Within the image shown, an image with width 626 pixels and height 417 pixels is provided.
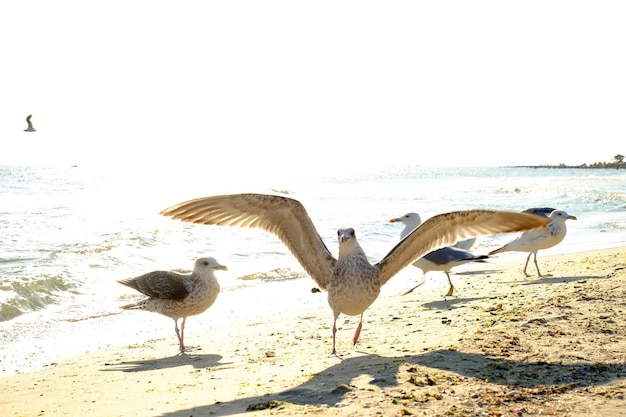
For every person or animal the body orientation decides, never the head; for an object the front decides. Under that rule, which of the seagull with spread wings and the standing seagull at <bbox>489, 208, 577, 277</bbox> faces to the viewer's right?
the standing seagull

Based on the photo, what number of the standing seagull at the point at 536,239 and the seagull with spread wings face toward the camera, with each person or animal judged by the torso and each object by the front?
1

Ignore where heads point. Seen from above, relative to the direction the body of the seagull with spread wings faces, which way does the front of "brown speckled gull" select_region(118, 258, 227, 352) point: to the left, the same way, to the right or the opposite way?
to the left

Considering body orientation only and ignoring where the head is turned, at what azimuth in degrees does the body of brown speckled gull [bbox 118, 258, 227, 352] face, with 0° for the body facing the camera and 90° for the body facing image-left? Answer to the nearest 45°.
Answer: approximately 270°

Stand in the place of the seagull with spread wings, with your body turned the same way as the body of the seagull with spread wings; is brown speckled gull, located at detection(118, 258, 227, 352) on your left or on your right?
on your right

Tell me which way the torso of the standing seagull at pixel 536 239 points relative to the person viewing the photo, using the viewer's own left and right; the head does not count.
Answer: facing to the right of the viewer
